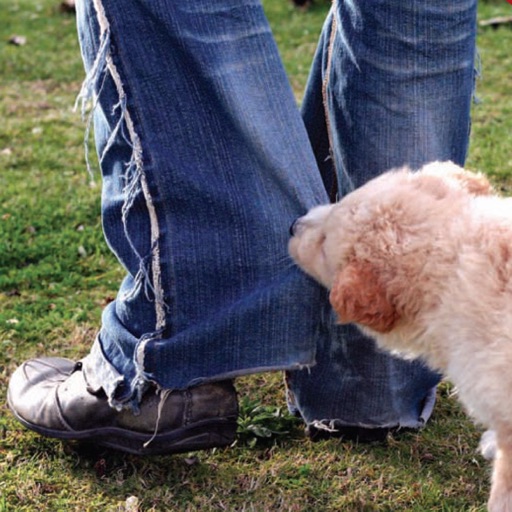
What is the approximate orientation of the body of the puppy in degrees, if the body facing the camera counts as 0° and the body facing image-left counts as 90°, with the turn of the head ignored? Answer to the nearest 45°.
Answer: approximately 90°
